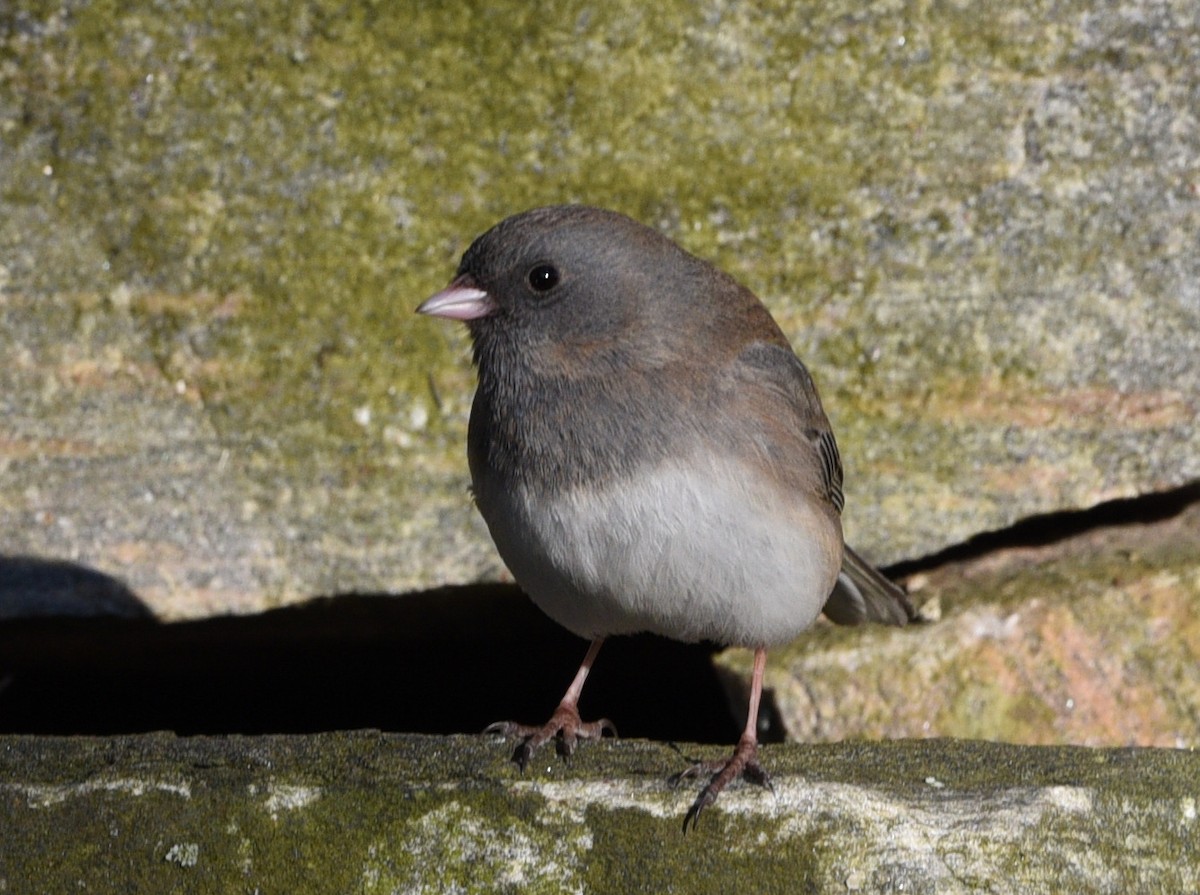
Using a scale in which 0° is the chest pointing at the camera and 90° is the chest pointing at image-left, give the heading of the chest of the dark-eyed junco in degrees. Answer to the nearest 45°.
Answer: approximately 45°
